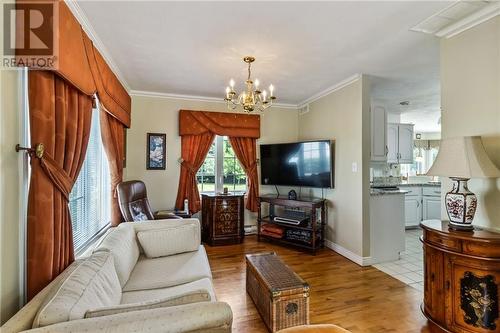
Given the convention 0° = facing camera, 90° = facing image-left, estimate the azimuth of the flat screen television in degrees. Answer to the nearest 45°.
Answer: approximately 45°

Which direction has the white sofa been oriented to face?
to the viewer's right

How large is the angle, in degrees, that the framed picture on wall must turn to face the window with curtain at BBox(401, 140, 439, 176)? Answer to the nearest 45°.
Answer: approximately 90° to its left

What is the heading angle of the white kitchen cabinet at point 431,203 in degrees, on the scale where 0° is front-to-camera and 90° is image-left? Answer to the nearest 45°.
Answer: approximately 0°

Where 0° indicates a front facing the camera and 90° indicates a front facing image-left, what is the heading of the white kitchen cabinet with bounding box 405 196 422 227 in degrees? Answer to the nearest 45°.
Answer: approximately 0°

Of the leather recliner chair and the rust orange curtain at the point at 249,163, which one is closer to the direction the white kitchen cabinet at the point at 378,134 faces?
the leather recliner chair
